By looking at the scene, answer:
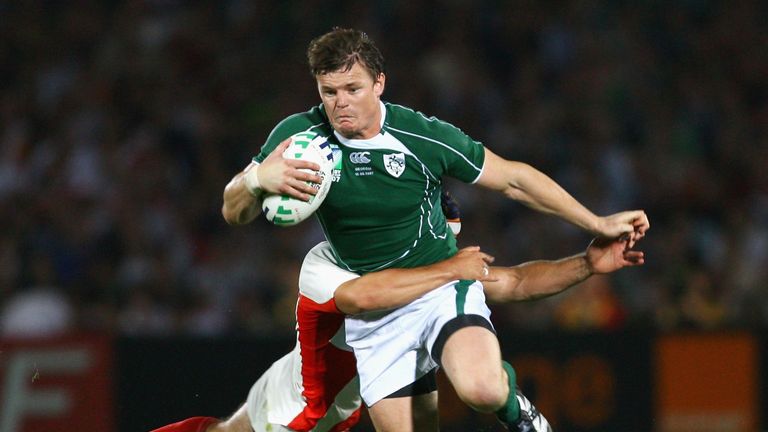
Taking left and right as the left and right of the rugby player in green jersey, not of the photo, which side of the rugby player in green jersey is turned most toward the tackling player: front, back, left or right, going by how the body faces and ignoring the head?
right

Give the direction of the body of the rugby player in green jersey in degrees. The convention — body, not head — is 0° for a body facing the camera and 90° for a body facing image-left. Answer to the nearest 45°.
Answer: approximately 45°
